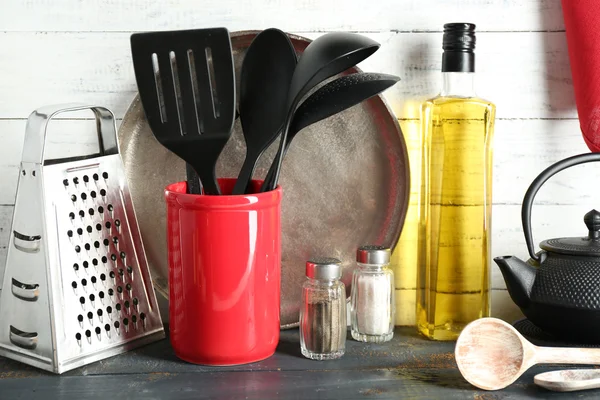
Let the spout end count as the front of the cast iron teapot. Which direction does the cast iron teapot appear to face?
to the viewer's left

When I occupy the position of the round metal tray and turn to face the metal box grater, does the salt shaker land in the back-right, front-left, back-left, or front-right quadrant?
back-left
